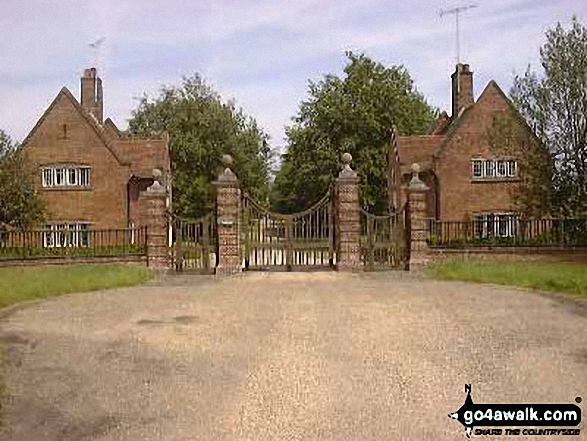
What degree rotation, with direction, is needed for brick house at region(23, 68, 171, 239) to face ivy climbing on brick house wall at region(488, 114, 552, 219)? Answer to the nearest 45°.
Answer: approximately 45° to its left

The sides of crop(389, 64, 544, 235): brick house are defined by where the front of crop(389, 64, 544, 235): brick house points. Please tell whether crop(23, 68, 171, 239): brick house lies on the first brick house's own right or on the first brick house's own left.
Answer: on the first brick house's own right

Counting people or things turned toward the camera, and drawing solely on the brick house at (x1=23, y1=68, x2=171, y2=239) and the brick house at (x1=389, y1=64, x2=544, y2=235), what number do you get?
2

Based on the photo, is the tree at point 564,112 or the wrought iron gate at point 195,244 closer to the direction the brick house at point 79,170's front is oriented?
the wrought iron gate

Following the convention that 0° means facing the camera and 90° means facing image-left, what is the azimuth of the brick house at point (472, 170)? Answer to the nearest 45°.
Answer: approximately 0°

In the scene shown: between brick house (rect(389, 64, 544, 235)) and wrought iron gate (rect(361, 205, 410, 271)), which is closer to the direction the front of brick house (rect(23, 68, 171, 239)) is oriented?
the wrought iron gate
